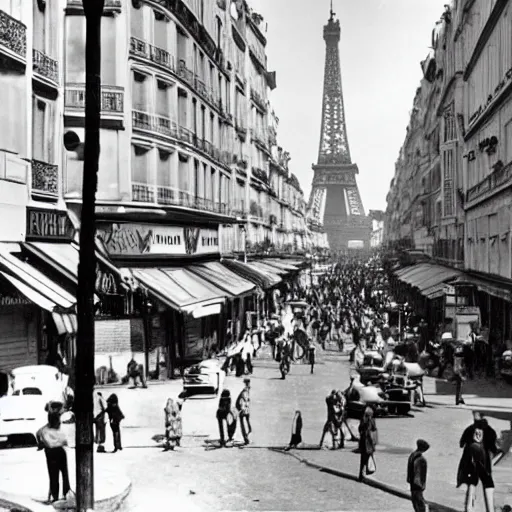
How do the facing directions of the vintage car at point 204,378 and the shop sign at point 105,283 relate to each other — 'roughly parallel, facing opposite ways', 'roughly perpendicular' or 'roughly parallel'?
roughly perpendicular

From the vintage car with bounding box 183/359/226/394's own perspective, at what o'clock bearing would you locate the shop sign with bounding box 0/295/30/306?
The shop sign is roughly at 12 o'clock from the vintage car.

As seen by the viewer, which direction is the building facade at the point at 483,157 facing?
to the viewer's left

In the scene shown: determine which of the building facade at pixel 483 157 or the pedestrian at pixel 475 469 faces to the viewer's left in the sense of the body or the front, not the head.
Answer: the building facade

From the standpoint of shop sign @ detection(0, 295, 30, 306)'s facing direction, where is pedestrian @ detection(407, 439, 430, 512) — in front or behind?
in front

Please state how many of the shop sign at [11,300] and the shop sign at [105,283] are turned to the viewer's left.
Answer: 0

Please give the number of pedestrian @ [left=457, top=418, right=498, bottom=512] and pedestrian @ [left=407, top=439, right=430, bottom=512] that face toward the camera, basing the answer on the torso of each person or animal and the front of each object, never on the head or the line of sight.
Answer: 1

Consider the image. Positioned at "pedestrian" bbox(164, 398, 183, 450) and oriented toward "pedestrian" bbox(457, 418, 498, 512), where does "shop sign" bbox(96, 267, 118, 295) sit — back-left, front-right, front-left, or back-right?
back-left

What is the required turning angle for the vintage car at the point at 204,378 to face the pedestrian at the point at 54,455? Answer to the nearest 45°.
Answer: approximately 45° to its left

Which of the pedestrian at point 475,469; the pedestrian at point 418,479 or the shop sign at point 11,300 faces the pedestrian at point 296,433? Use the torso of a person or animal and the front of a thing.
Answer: the shop sign

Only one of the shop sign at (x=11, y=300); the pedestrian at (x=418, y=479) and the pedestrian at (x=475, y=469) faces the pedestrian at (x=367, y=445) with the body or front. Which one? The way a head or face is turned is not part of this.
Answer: the shop sign

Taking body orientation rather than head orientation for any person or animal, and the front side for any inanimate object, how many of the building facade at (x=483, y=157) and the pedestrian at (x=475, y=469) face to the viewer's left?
1

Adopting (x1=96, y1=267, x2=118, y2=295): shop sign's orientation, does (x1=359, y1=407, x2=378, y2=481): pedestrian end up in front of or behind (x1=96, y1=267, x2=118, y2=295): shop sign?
in front

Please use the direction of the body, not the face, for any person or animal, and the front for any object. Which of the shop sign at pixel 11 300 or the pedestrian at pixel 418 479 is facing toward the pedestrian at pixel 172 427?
the shop sign

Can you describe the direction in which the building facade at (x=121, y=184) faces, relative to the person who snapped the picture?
facing the viewer and to the right of the viewer
